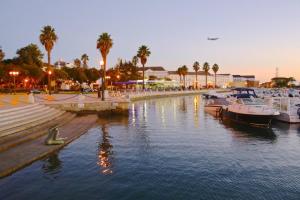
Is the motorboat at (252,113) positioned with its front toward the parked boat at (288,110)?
no
